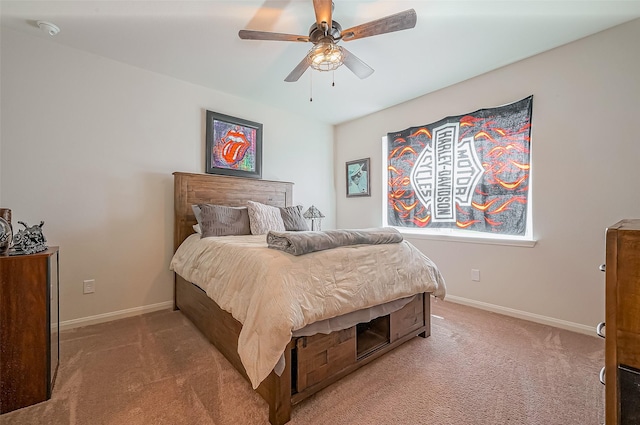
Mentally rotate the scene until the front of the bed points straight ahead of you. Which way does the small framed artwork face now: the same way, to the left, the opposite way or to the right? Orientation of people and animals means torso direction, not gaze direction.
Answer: to the right

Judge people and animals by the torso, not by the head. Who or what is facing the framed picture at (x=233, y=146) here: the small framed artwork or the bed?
the small framed artwork

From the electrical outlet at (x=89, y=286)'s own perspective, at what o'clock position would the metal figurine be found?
The metal figurine is roughly at 2 o'clock from the electrical outlet.

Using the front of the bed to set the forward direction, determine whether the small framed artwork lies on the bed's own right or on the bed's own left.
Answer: on the bed's own left

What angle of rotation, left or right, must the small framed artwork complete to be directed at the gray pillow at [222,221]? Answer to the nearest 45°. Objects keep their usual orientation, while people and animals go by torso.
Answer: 0° — it already faces it

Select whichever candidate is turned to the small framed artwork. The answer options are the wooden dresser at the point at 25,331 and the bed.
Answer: the wooden dresser

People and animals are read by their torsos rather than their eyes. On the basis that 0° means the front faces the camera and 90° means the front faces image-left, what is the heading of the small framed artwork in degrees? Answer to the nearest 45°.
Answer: approximately 45°

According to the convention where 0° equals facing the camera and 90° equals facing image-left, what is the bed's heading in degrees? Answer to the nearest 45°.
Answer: approximately 315°

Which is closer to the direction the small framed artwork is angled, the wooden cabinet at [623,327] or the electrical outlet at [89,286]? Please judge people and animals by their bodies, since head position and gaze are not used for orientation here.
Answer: the electrical outlet

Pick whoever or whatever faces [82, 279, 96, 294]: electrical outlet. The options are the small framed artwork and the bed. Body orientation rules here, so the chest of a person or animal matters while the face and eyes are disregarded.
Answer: the small framed artwork

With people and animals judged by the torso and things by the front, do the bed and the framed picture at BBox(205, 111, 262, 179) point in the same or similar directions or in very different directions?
same or similar directions

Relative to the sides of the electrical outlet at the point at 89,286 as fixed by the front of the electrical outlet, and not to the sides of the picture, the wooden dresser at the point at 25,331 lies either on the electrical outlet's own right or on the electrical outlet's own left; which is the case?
on the electrical outlet's own right

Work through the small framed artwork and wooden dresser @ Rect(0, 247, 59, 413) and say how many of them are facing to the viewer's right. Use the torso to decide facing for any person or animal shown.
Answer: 1

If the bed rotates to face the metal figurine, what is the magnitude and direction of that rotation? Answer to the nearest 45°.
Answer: approximately 135° to its right

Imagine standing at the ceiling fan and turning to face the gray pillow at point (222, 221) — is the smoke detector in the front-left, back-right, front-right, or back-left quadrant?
front-left

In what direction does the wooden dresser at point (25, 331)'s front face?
to the viewer's right

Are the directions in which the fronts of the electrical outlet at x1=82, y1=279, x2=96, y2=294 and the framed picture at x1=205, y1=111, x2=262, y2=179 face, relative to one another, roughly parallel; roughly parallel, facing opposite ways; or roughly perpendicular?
roughly parallel
